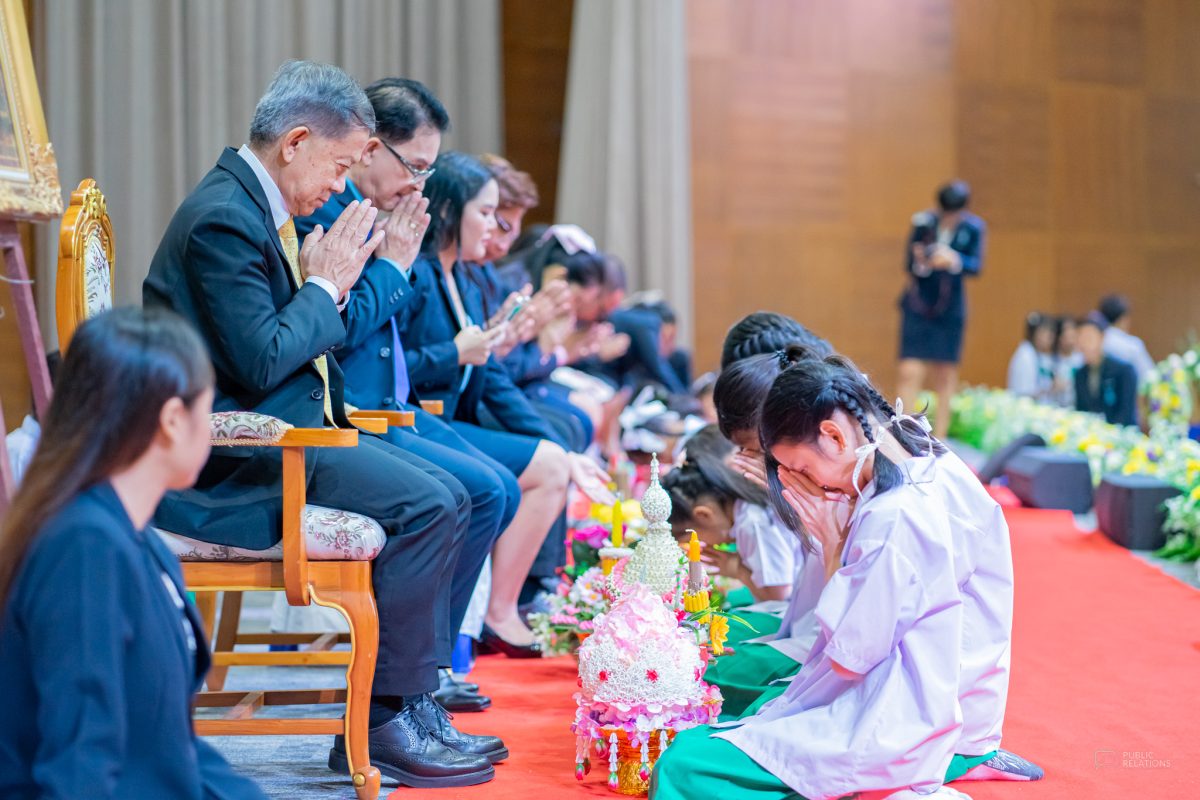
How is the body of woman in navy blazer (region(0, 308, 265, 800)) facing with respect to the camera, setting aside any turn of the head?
to the viewer's right

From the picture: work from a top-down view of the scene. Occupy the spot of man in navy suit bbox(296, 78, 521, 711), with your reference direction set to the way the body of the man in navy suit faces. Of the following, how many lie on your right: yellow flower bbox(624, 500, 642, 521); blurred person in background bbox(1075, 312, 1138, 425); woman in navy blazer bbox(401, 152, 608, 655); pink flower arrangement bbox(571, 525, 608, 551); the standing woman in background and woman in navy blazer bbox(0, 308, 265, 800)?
1

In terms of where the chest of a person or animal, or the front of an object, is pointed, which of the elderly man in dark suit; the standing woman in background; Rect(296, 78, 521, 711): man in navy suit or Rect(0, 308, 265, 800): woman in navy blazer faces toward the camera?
the standing woman in background

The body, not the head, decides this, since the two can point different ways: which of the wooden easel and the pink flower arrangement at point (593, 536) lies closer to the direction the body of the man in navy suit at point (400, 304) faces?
the pink flower arrangement

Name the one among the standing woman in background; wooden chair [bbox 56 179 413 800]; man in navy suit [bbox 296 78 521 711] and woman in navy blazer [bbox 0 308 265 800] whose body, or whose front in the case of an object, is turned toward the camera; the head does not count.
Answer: the standing woman in background

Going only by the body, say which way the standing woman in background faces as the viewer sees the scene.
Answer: toward the camera

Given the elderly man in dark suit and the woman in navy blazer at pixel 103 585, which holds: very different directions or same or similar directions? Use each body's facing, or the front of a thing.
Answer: same or similar directions

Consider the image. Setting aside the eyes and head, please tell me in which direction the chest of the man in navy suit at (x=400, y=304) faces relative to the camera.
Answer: to the viewer's right

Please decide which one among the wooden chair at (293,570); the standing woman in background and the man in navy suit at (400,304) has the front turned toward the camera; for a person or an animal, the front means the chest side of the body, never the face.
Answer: the standing woman in background

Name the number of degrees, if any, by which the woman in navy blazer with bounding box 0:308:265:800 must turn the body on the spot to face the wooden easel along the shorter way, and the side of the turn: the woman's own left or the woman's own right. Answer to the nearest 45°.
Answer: approximately 90° to the woman's own left

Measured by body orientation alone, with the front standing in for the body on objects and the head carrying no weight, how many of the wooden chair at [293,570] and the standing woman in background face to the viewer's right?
1

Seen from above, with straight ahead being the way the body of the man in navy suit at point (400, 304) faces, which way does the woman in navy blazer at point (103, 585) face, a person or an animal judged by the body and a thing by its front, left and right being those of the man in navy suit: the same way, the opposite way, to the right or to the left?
the same way

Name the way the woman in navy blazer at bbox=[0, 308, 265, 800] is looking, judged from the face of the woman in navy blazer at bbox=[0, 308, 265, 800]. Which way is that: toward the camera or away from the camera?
away from the camera
